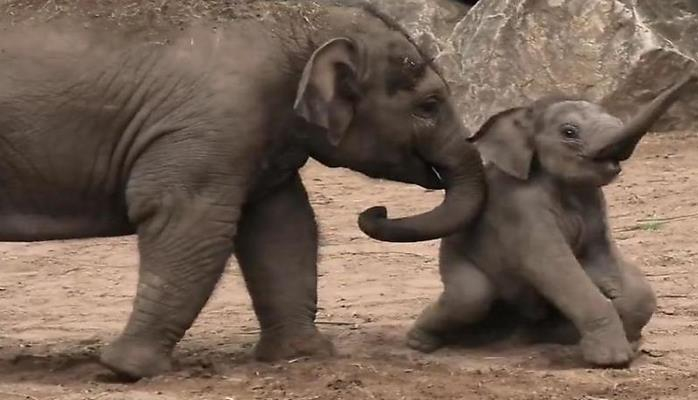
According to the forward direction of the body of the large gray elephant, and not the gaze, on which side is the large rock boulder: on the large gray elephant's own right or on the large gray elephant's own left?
on the large gray elephant's own left

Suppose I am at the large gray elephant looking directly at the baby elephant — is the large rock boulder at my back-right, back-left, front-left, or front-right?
front-left

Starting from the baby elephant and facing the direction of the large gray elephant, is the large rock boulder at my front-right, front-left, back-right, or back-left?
back-right

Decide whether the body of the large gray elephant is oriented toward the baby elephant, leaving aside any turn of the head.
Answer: yes

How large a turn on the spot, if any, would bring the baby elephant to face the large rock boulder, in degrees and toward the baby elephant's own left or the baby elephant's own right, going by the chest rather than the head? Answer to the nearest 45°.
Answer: approximately 135° to the baby elephant's own left

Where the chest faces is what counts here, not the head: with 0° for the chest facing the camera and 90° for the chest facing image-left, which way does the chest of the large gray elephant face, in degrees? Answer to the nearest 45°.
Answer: approximately 270°

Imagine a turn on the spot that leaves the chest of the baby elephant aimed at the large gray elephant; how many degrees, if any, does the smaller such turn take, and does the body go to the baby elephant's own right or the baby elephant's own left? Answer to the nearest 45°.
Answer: approximately 135° to the baby elephant's own right

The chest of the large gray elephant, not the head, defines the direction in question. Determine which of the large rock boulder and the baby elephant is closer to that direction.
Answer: the baby elephant
